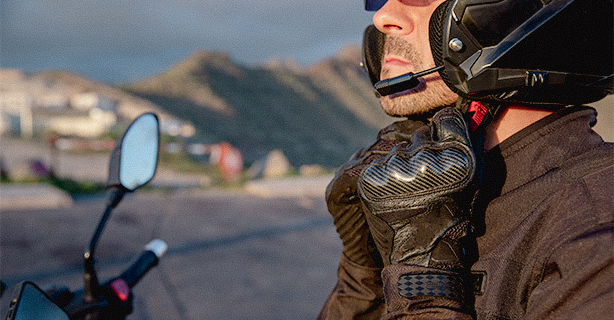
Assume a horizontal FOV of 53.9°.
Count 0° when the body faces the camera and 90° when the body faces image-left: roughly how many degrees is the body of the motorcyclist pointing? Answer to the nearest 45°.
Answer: approximately 45°

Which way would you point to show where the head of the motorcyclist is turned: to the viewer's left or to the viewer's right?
to the viewer's left

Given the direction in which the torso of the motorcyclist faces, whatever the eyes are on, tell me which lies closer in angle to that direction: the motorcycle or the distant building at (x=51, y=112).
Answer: the motorcycle

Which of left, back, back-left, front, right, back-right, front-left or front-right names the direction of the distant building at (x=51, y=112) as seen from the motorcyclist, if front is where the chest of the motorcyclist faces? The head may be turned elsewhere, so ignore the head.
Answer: right
